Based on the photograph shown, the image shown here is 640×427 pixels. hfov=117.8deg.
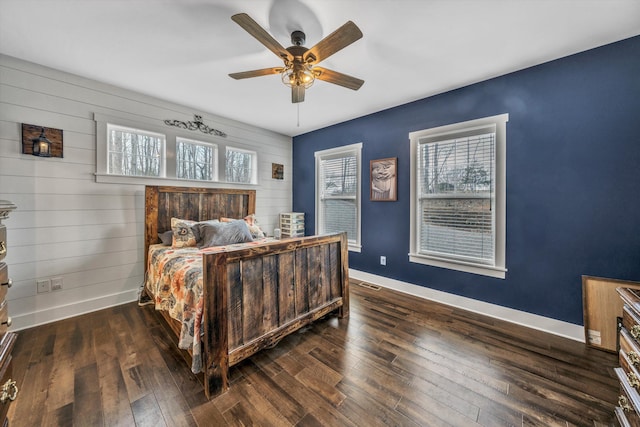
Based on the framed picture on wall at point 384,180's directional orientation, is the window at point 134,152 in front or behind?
in front

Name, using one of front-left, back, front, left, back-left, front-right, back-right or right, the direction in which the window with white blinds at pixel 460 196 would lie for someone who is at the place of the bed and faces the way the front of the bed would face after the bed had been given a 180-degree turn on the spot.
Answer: back-right

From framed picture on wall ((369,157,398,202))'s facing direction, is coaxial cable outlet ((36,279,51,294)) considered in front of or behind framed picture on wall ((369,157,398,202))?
in front

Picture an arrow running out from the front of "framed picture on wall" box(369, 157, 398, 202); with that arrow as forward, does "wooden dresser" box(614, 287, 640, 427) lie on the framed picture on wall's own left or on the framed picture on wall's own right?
on the framed picture on wall's own left

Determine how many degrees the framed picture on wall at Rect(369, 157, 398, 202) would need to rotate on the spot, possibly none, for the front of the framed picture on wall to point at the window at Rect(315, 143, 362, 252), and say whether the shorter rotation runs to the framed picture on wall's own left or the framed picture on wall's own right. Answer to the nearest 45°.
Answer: approximately 90° to the framed picture on wall's own right

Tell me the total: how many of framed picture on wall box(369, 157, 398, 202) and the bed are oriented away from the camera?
0

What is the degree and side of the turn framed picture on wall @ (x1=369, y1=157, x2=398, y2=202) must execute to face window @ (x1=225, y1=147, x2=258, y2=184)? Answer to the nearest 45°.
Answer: approximately 45° to its right

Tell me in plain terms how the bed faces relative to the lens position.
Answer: facing the viewer and to the right of the viewer

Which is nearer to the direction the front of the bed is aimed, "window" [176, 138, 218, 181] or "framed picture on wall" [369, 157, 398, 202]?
the framed picture on wall

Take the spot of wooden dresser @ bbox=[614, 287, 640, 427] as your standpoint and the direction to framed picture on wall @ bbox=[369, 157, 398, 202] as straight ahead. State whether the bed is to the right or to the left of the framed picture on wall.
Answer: left

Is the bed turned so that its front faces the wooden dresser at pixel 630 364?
yes

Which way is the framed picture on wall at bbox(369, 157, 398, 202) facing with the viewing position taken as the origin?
facing the viewer and to the left of the viewer
